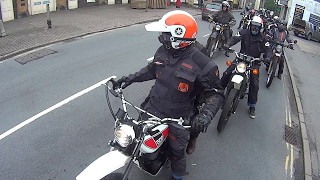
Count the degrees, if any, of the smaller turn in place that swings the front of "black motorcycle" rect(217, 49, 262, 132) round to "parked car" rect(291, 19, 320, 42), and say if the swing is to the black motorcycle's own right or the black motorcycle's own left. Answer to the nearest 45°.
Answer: approximately 180°

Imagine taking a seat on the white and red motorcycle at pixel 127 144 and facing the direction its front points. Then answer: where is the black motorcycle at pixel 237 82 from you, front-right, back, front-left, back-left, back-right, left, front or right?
back

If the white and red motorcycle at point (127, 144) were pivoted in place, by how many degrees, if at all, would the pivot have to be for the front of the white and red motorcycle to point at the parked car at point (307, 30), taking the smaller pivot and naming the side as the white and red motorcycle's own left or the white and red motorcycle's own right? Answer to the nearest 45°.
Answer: approximately 180°

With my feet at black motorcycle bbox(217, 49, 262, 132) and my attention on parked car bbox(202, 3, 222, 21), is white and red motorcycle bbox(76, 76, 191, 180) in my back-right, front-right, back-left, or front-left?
back-left

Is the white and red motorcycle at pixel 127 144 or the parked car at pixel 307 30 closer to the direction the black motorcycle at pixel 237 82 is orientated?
the white and red motorcycle

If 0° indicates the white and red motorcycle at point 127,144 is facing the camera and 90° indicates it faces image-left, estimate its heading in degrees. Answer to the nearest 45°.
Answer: approximately 45°

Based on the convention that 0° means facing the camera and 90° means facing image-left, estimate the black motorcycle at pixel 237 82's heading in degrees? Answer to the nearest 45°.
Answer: approximately 0°

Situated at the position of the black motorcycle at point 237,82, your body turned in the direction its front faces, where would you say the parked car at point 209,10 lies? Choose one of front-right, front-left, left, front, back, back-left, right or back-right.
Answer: back
